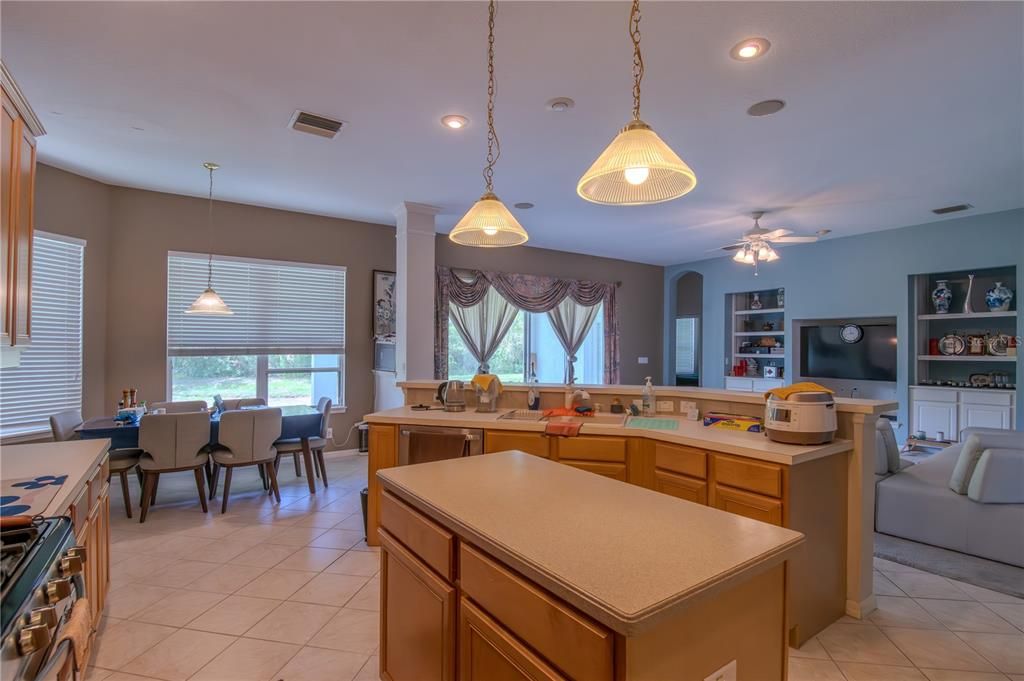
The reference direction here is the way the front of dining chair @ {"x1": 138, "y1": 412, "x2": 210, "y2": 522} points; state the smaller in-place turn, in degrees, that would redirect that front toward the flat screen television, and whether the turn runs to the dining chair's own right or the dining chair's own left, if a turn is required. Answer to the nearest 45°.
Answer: approximately 90° to the dining chair's own right

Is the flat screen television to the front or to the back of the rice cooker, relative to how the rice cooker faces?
to the back

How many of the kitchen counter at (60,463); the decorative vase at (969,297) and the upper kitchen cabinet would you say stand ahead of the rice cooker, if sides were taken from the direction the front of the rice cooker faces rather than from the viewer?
2

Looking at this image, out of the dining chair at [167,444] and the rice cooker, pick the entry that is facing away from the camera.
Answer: the dining chair

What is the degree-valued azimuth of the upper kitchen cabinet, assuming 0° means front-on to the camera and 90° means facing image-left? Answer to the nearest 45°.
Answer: approximately 270°

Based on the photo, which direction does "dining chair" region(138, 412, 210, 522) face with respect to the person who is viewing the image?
facing away from the viewer

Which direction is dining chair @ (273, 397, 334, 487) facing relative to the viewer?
to the viewer's left

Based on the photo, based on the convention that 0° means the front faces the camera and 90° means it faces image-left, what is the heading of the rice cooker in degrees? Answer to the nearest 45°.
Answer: approximately 45°

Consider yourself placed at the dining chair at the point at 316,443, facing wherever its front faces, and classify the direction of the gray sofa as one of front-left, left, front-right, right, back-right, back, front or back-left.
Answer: back-left

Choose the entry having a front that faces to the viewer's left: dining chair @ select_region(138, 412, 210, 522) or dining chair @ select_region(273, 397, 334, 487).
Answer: dining chair @ select_region(273, 397, 334, 487)

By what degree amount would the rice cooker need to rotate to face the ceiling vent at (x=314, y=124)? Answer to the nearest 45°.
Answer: approximately 45° to its right
